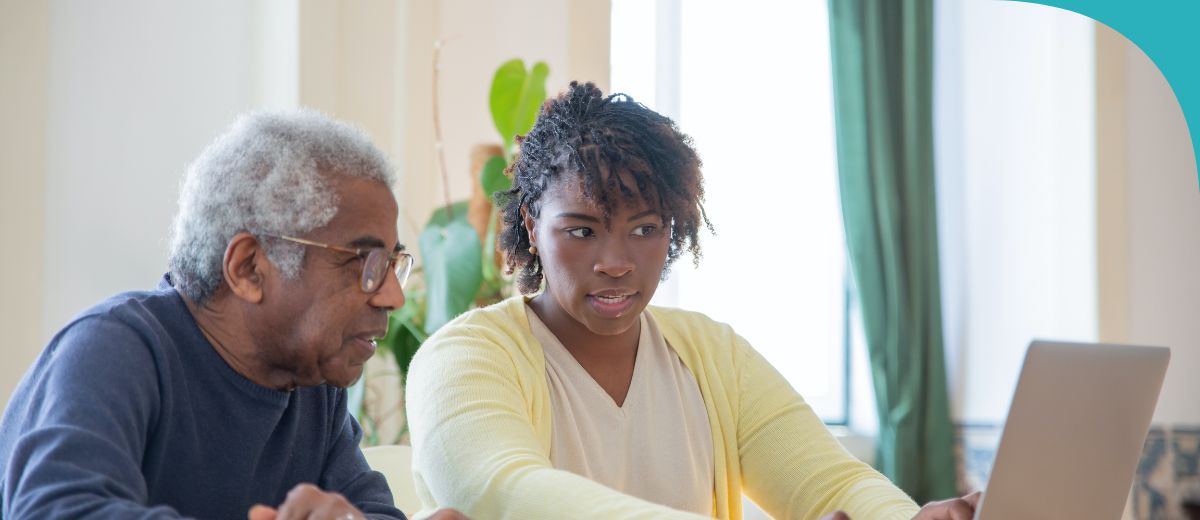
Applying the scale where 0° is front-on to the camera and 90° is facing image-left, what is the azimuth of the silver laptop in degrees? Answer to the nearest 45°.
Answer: approximately 135°

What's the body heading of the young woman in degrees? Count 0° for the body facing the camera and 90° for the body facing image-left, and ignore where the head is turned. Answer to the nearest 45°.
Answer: approximately 315°

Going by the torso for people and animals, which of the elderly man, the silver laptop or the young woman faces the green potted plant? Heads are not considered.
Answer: the silver laptop

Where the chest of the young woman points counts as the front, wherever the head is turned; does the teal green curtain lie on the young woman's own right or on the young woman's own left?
on the young woman's own left

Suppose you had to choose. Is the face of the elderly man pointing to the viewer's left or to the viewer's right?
to the viewer's right

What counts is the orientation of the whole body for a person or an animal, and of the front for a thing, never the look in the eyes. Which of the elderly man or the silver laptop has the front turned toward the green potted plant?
the silver laptop

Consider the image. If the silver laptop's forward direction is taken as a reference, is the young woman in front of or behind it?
in front

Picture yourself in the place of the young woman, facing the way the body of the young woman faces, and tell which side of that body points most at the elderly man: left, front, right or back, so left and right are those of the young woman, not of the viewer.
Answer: right

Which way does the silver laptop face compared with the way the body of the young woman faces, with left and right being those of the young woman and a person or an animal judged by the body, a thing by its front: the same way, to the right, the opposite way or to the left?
the opposite way

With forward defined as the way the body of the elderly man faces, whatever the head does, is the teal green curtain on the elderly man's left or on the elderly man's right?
on the elderly man's left

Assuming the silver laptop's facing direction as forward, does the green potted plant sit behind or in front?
in front
